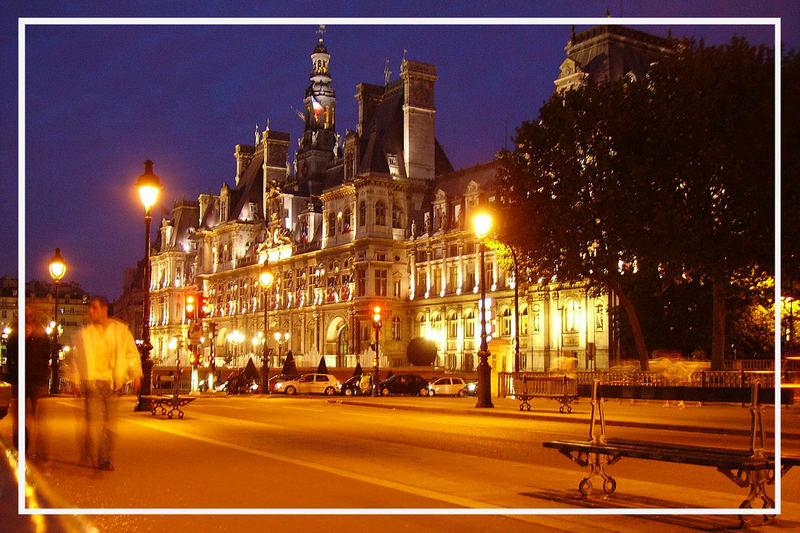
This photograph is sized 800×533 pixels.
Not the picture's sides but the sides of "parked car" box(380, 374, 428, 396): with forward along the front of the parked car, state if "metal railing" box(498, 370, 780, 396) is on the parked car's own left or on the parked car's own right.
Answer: on the parked car's own left

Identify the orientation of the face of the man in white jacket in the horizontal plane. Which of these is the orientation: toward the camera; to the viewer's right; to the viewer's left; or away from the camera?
toward the camera

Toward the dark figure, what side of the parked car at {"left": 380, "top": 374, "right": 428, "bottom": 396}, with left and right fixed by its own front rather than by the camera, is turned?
left

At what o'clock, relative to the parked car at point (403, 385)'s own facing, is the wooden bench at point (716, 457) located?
The wooden bench is roughly at 9 o'clock from the parked car.

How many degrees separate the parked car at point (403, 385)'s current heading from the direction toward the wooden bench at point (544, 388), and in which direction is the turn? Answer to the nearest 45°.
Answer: approximately 90° to its left

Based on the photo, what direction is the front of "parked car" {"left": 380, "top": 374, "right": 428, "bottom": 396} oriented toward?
to the viewer's left
